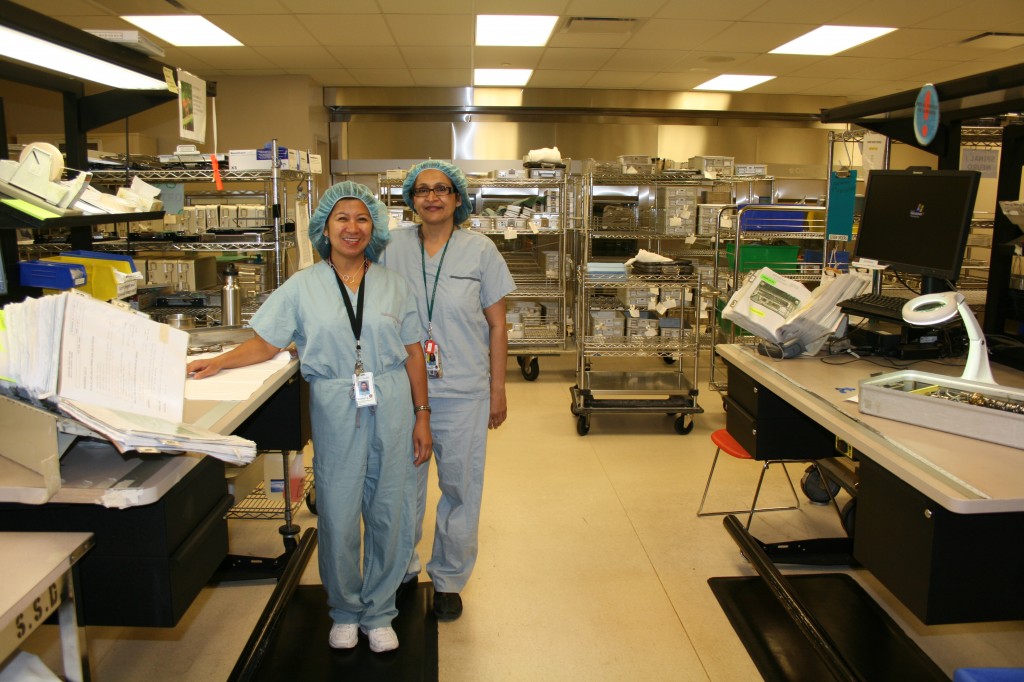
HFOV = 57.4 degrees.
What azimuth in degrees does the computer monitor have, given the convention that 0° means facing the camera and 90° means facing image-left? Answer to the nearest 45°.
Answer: approximately 45°

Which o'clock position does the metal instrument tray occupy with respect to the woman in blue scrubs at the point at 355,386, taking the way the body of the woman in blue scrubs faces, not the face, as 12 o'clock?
The metal instrument tray is roughly at 10 o'clock from the woman in blue scrubs.

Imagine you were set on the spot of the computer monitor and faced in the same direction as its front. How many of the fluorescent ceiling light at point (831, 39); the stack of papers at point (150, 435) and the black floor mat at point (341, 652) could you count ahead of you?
2

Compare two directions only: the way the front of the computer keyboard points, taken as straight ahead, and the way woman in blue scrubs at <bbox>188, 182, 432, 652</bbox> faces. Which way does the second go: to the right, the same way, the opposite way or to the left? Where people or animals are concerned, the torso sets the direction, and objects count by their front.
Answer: to the left

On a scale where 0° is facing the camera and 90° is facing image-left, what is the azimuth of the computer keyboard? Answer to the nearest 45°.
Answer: approximately 45°

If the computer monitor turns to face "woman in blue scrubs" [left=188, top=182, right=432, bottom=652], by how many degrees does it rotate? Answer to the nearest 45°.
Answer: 0° — it already faces them

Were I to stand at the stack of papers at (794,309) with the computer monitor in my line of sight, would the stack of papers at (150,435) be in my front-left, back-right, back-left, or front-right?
back-right

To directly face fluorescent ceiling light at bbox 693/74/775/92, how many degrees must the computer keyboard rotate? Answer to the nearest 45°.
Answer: approximately 135° to its right

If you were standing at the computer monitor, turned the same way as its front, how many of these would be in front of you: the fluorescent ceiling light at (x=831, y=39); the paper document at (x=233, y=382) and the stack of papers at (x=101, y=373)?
2
